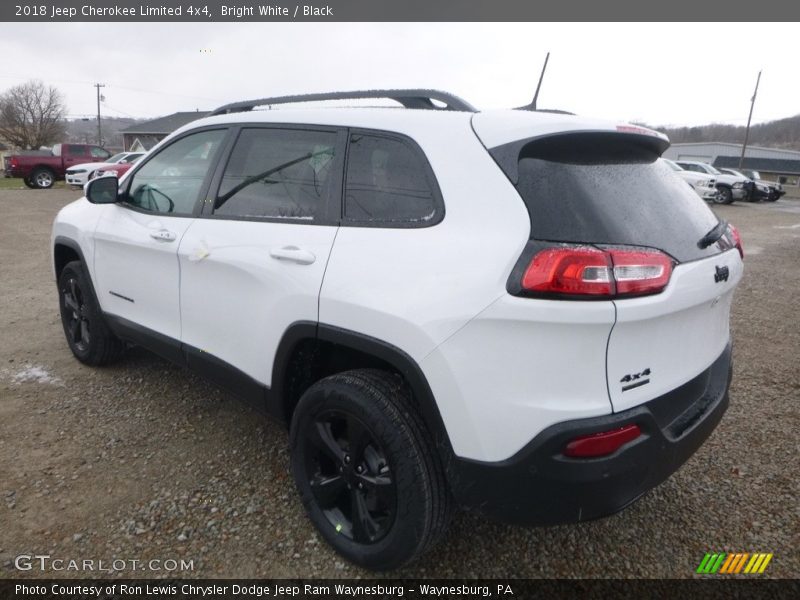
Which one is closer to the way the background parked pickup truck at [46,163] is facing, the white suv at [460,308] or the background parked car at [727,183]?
the background parked car

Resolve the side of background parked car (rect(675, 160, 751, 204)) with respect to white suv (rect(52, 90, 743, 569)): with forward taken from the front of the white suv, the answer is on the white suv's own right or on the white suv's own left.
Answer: on the white suv's own right

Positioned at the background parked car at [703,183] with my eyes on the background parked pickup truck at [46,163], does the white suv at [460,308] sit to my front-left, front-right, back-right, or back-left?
front-left

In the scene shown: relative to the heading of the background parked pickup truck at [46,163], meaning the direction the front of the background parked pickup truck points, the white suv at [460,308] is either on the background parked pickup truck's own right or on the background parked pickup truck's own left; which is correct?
on the background parked pickup truck's own right

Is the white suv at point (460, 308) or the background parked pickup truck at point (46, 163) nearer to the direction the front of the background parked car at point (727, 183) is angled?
the white suv

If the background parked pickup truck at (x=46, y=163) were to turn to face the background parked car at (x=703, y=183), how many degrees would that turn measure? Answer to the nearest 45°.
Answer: approximately 45° to its right

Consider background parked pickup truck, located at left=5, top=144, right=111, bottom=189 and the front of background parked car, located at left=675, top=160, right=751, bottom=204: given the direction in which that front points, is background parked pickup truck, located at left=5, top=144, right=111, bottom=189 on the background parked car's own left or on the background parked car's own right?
on the background parked car's own right

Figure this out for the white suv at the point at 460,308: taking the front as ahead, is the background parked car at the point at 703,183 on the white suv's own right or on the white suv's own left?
on the white suv's own right

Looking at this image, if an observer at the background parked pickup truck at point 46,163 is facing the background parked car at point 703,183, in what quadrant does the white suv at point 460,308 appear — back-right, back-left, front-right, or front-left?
front-right

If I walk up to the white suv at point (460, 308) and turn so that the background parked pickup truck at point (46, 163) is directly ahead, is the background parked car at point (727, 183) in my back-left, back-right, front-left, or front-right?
front-right

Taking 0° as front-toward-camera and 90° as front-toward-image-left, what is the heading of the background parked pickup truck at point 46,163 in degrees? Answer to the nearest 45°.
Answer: approximately 270°

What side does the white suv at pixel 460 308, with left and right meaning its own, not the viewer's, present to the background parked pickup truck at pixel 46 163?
front

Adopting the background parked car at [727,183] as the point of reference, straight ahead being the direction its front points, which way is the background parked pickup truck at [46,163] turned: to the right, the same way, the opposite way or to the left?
to the left

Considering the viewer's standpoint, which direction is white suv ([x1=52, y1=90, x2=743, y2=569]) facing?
facing away from the viewer and to the left of the viewer

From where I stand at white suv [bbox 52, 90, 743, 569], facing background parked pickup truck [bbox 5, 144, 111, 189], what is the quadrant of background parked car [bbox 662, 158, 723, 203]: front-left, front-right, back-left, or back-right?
front-right

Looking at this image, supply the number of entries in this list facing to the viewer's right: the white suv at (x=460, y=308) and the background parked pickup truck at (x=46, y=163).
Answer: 1
